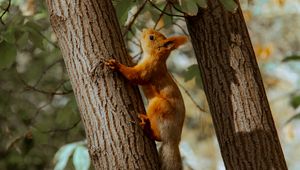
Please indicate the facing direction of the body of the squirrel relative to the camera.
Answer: to the viewer's left

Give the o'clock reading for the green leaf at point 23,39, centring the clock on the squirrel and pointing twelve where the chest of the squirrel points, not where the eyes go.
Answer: The green leaf is roughly at 1 o'clock from the squirrel.
